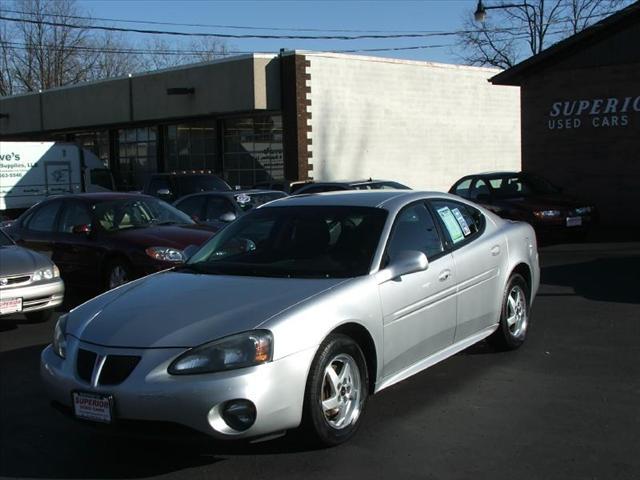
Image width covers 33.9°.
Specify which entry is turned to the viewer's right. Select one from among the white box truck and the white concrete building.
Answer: the white box truck

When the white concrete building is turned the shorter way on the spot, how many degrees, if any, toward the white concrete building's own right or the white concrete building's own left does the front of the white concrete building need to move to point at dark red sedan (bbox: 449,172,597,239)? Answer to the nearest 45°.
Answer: approximately 45° to the white concrete building's own left

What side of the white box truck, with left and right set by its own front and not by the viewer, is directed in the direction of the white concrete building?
front

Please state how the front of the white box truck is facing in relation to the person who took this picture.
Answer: facing to the right of the viewer

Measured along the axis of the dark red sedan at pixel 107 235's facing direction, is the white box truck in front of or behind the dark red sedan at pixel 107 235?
behind

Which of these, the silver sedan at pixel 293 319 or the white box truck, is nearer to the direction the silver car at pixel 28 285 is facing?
the silver sedan

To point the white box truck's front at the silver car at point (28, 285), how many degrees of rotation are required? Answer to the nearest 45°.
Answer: approximately 90° to its right

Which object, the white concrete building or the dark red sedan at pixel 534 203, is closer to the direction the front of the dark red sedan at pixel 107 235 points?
the dark red sedan

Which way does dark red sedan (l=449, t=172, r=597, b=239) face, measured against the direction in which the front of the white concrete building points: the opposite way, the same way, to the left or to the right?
to the left

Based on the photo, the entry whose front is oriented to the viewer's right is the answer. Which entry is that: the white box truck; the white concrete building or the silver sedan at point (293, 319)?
the white box truck

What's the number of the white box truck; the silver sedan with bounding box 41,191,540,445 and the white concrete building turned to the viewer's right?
1

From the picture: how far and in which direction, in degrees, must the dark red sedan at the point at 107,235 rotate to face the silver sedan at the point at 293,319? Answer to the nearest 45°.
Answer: approximately 45° to its right

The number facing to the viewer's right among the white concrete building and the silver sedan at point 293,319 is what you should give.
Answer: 0

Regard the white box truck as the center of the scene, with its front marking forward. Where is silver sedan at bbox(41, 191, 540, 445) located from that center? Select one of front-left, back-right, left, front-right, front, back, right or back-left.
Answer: right

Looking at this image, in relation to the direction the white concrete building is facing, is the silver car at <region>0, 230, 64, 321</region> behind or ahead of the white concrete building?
ahead

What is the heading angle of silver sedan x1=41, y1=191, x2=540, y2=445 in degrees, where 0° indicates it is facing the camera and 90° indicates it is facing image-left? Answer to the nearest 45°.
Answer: approximately 45°
